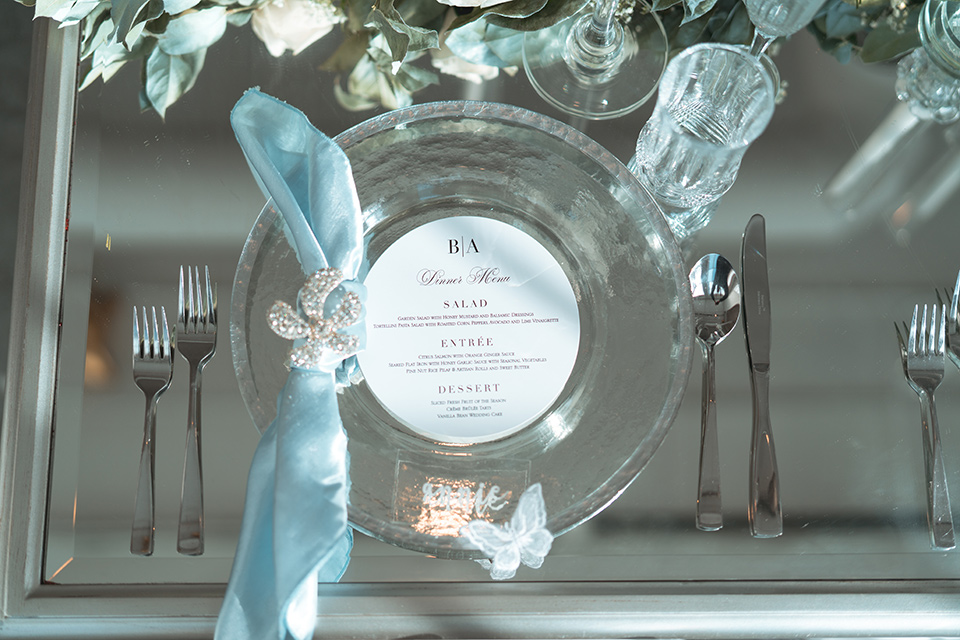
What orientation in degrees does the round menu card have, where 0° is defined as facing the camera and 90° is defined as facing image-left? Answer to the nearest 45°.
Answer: approximately 0°

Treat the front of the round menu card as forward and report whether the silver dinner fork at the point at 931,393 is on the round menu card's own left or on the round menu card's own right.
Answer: on the round menu card's own left
